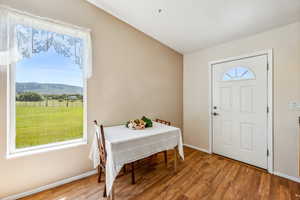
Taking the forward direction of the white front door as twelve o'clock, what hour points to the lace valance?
The lace valance is roughly at 12 o'clock from the white front door.

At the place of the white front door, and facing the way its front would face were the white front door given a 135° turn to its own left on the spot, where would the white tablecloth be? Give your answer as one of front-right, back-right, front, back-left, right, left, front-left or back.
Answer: back-right

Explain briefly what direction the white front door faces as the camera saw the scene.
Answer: facing the viewer and to the left of the viewer

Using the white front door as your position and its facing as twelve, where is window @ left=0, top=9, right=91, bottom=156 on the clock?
The window is roughly at 12 o'clock from the white front door.
